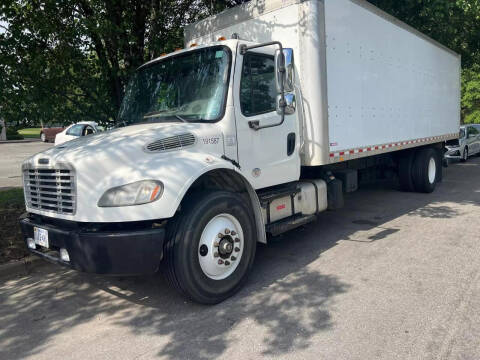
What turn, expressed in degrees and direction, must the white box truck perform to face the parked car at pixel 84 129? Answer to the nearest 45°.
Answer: approximately 90° to its right

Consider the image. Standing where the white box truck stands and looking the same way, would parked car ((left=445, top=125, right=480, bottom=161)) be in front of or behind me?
behind

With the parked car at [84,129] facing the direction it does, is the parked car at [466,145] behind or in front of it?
behind

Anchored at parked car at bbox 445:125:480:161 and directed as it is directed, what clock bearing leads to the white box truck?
The white box truck is roughly at 11 o'clock from the parked car.

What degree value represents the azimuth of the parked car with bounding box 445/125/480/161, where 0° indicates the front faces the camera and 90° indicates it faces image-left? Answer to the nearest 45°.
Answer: approximately 45°

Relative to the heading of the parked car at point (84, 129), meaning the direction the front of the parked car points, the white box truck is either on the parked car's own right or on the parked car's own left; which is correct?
on the parked car's own left

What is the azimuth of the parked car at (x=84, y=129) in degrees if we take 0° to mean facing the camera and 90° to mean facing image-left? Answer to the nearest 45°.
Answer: approximately 45°
